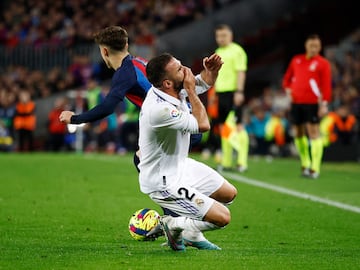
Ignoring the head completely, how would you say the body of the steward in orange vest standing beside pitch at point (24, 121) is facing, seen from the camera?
toward the camera

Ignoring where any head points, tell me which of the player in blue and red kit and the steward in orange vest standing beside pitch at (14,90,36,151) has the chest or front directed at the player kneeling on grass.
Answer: the steward in orange vest standing beside pitch

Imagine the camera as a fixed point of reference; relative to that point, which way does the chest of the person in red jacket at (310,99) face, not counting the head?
toward the camera

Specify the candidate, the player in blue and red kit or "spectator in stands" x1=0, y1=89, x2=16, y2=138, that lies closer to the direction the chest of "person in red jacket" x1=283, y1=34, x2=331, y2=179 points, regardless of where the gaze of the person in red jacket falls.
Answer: the player in blue and red kit

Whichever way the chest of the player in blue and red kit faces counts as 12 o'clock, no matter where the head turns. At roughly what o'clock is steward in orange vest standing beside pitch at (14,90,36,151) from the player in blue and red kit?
The steward in orange vest standing beside pitch is roughly at 1 o'clock from the player in blue and red kit.

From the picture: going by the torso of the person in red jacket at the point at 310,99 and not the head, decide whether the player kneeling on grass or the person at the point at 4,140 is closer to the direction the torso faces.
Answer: the player kneeling on grass
